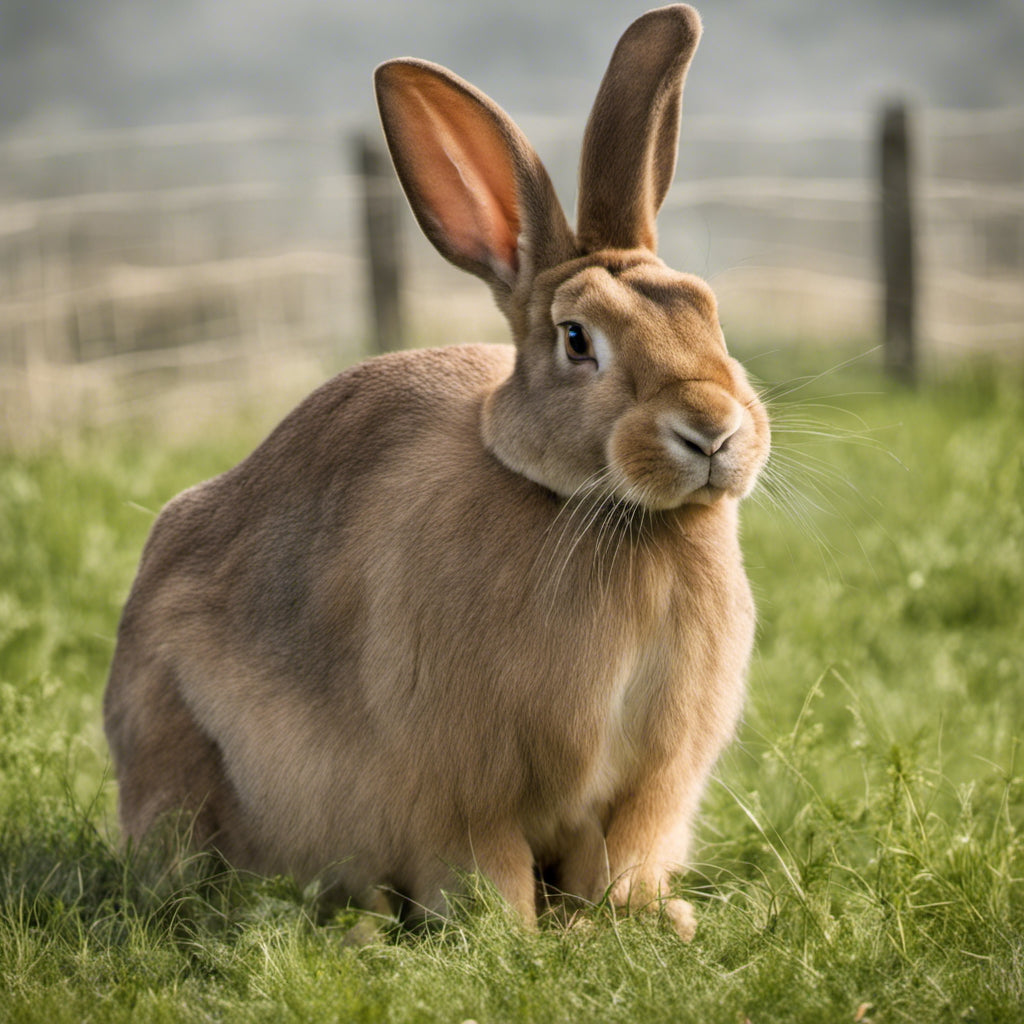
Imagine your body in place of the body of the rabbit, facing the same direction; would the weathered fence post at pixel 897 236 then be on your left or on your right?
on your left

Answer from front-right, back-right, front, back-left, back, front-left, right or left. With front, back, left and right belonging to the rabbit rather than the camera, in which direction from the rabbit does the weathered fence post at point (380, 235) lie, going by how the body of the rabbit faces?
back-left

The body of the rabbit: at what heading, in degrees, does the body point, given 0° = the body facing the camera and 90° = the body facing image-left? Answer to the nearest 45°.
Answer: approximately 315°
